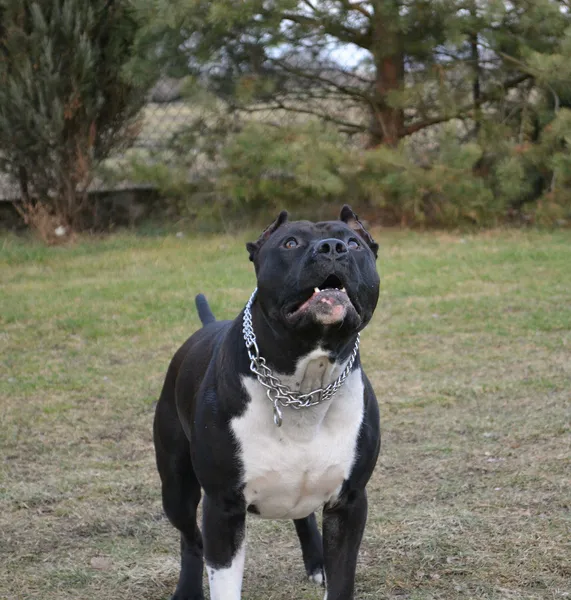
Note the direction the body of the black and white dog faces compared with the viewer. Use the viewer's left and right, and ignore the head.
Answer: facing the viewer and to the right of the viewer

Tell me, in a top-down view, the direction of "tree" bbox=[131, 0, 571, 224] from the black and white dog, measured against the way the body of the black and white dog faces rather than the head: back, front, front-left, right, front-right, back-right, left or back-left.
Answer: back-left
